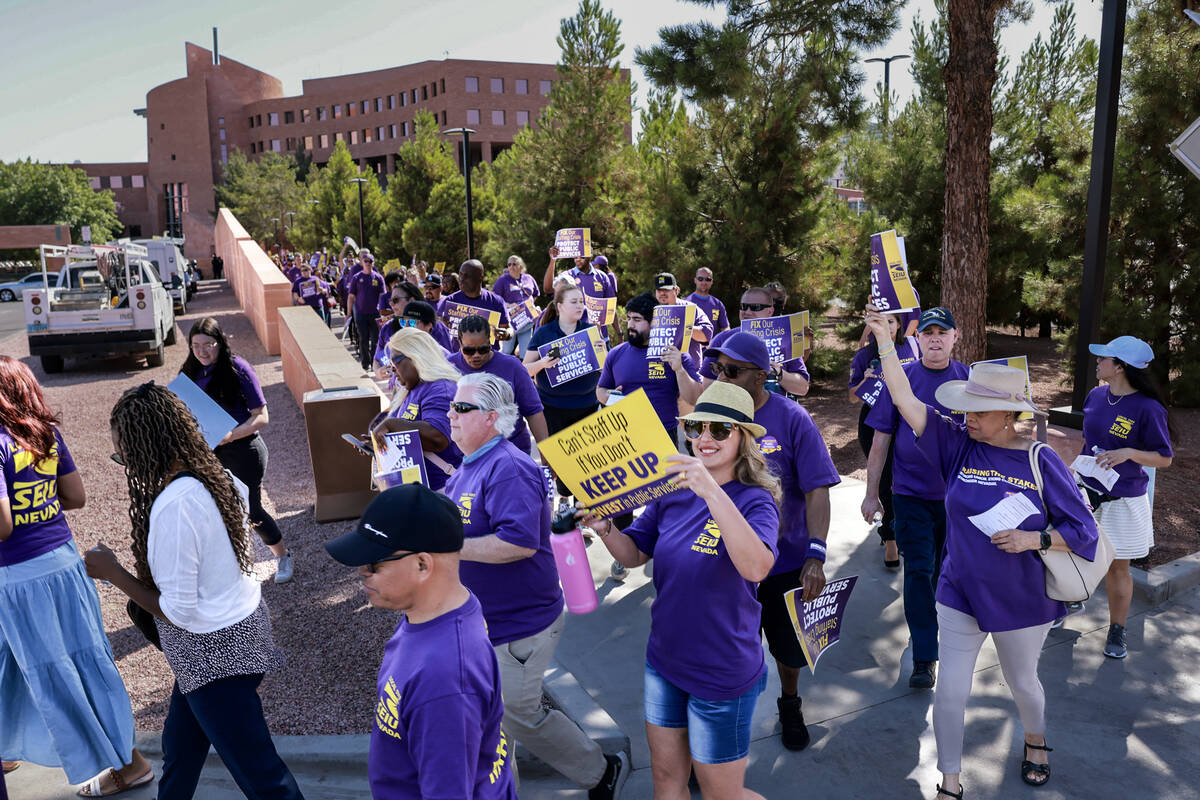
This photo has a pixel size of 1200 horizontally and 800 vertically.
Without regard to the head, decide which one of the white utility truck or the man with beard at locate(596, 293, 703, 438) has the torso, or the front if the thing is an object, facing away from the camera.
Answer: the white utility truck

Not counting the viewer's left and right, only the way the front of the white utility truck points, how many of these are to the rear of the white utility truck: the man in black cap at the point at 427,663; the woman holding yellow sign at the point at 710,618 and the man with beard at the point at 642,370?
3

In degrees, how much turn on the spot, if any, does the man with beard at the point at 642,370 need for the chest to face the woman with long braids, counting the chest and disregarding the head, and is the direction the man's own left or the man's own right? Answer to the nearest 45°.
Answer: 0° — they already face them

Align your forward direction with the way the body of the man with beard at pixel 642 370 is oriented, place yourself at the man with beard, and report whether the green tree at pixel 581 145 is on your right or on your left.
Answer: on your right

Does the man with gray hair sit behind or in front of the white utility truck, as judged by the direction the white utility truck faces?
behind

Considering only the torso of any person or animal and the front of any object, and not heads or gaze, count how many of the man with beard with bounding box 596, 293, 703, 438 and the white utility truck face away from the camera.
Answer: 1

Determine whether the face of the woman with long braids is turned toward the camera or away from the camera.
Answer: away from the camera

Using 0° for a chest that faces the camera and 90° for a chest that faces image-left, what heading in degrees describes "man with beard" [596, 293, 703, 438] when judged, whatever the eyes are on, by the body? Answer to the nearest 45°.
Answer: approximately 45°

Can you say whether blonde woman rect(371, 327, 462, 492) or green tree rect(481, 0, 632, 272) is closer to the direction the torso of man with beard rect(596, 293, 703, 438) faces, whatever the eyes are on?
the blonde woman

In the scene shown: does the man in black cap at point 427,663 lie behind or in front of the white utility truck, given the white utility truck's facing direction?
behind

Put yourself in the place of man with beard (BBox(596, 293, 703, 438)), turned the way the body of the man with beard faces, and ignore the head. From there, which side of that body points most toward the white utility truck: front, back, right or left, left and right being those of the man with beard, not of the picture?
right

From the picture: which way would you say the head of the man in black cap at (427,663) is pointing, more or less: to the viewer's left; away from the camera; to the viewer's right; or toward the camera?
to the viewer's left

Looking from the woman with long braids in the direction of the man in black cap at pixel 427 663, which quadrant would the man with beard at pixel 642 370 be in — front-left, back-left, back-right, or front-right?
back-left

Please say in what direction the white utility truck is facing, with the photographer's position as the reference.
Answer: facing away from the viewer
